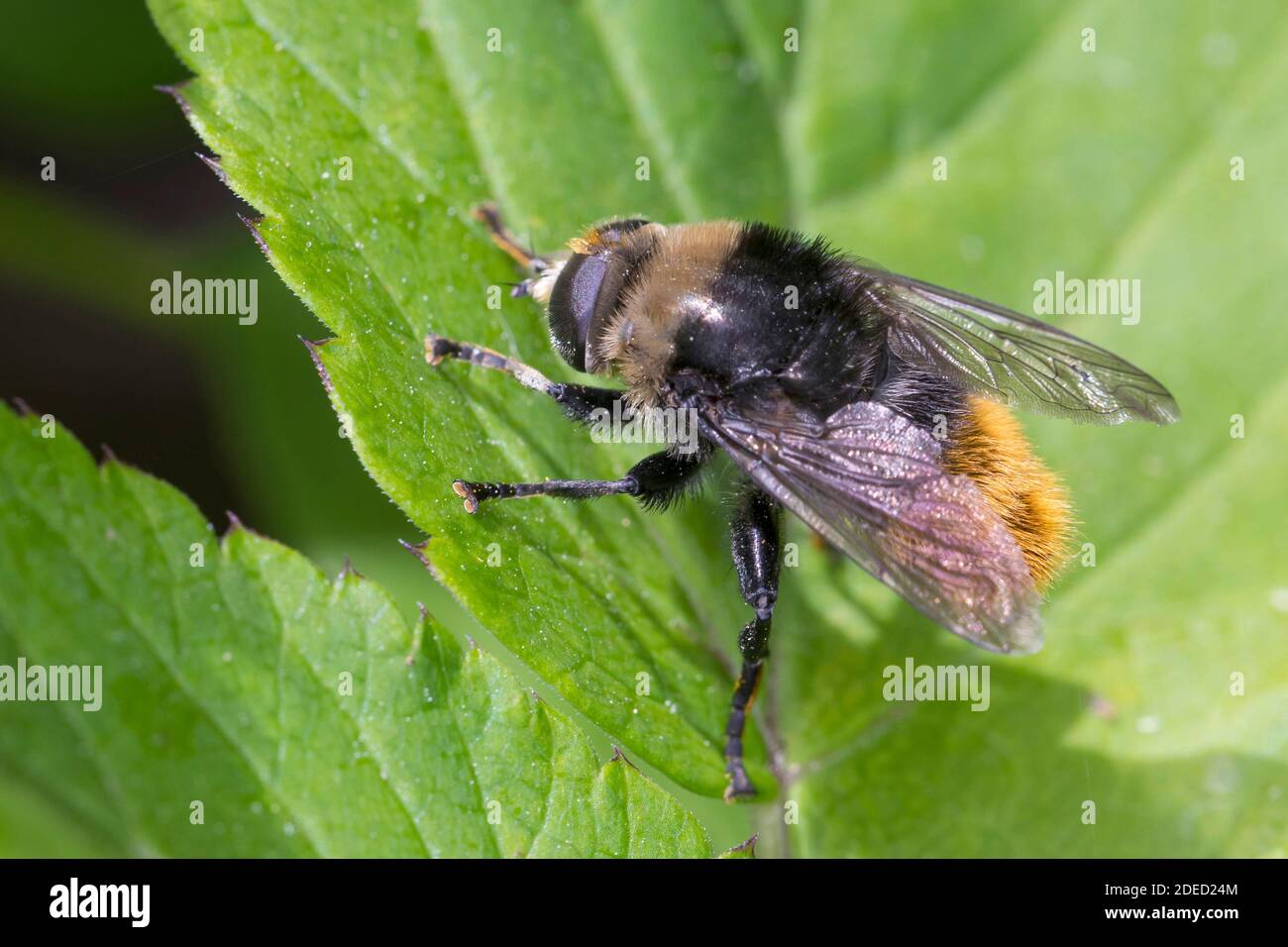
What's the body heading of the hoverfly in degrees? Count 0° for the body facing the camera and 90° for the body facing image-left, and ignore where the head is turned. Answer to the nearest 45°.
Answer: approximately 90°
